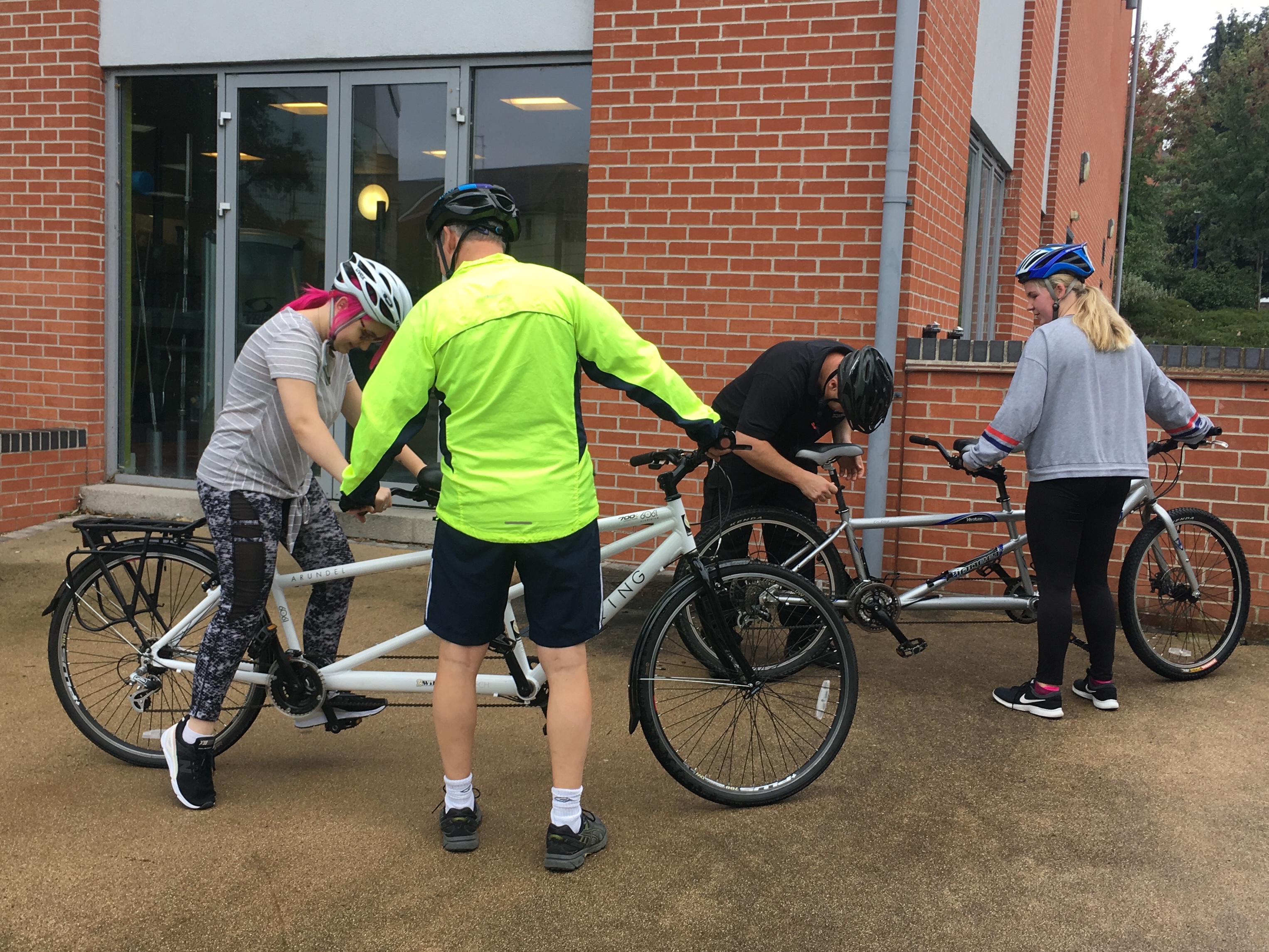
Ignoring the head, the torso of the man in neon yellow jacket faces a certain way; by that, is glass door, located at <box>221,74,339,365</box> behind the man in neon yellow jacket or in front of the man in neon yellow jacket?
in front

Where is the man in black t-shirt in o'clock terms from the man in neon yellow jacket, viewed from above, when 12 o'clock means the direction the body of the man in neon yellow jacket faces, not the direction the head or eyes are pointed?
The man in black t-shirt is roughly at 1 o'clock from the man in neon yellow jacket.

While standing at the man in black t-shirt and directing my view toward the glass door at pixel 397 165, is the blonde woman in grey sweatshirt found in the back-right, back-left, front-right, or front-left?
back-right

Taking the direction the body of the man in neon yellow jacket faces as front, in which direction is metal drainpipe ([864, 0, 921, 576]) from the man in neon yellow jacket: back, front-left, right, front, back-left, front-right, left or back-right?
front-right

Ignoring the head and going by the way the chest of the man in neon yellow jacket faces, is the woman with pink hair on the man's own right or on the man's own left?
on the man's own left

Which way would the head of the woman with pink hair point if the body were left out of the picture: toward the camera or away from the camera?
toward the camera

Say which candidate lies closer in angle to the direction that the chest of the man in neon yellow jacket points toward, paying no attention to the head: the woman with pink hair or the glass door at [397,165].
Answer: the glass door

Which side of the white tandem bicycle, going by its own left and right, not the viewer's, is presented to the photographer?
right

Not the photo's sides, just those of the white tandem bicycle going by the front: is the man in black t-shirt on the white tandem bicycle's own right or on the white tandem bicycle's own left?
on the white tandem bicycle's own left

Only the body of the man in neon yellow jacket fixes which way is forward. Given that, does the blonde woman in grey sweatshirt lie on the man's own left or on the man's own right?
on the man's own right

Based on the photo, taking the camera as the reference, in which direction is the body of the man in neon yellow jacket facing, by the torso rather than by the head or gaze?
away from the camera

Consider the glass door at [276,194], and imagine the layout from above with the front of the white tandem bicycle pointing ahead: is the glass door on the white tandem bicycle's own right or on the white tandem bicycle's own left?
on the white tandem bicycle's own left

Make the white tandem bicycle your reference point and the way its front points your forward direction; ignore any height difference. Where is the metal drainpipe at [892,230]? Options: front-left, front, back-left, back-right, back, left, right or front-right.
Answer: front-left
